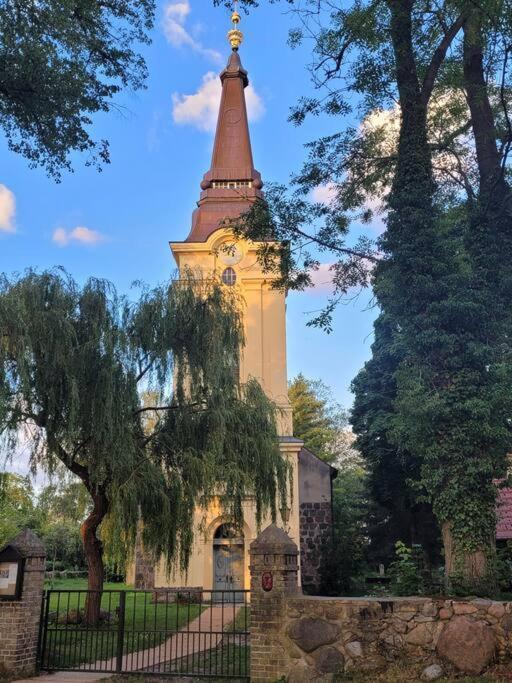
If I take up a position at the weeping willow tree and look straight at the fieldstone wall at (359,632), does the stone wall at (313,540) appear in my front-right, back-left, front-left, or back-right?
back-left

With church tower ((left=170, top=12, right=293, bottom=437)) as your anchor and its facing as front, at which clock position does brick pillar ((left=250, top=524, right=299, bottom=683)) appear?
The brick pillar is roughly at 12 o'clock from the church tower.

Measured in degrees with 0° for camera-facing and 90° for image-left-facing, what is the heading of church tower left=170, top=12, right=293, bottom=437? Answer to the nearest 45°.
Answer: approximately 0°

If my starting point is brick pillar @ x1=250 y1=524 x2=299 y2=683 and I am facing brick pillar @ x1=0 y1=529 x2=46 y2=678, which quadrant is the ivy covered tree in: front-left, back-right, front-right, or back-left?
back-right

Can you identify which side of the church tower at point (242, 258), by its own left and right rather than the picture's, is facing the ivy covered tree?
front

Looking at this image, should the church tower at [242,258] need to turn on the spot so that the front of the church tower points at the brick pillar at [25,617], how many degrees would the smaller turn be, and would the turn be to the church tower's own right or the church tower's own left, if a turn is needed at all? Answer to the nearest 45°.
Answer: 0° — it already faces it
